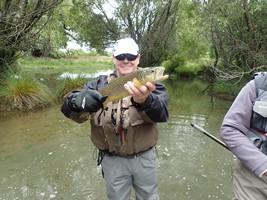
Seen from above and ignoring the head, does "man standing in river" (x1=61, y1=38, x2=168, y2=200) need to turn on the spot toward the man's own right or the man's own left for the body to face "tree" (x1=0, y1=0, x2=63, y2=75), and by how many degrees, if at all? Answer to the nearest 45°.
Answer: approximately 135° to the man's own right

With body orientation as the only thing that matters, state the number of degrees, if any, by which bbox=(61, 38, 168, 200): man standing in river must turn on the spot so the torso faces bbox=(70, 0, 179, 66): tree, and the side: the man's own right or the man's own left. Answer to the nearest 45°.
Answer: approximately 180°

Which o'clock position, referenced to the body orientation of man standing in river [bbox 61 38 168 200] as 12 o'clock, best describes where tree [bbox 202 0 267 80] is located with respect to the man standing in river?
The tree is roughly at 7 o'clock from the man standing in river.

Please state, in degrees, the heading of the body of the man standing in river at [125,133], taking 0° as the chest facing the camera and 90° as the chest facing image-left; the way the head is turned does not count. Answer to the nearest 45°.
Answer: approximately 0°

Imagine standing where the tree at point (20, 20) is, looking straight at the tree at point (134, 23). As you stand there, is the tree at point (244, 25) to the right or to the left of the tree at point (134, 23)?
right

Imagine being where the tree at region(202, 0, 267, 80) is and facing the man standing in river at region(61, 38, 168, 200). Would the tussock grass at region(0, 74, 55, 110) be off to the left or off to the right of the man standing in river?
right

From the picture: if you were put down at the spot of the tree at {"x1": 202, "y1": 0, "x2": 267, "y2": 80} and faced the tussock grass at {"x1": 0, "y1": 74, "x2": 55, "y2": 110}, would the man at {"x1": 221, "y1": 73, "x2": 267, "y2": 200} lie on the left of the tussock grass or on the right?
left

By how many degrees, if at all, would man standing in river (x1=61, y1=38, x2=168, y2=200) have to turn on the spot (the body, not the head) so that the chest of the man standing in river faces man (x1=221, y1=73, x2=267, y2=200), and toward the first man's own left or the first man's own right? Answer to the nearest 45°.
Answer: approximately 45° to the first man's own left

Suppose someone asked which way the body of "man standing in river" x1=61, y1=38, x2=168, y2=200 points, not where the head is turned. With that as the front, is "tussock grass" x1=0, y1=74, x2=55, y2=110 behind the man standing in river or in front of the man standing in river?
behind
